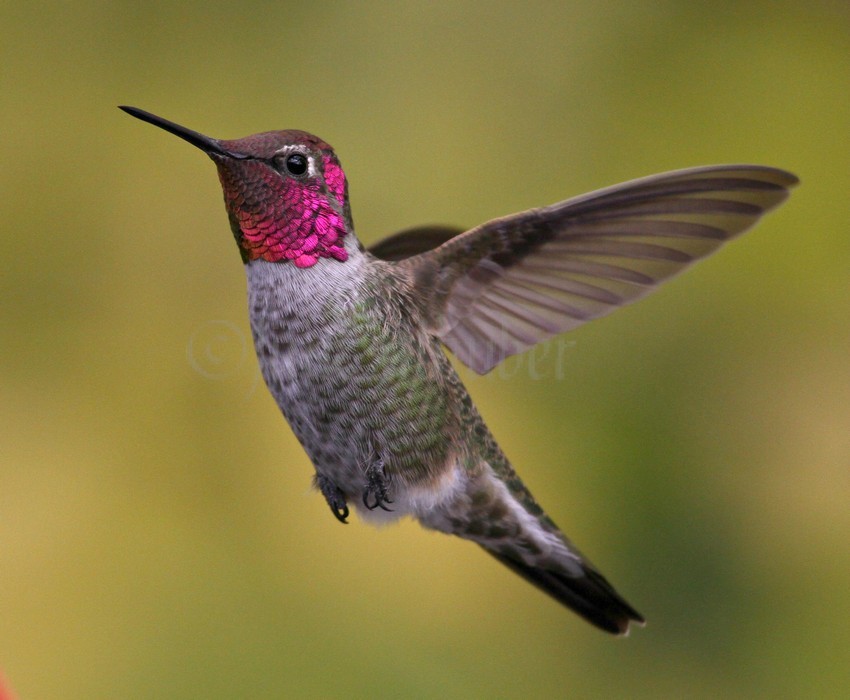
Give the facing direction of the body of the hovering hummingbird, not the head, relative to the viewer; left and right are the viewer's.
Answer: facing to the left of the viewer
